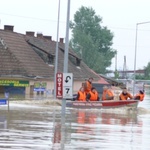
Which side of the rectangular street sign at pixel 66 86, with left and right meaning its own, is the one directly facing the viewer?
front

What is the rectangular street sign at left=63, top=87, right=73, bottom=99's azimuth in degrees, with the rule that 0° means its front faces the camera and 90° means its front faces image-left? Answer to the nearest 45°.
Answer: approximately 0°
